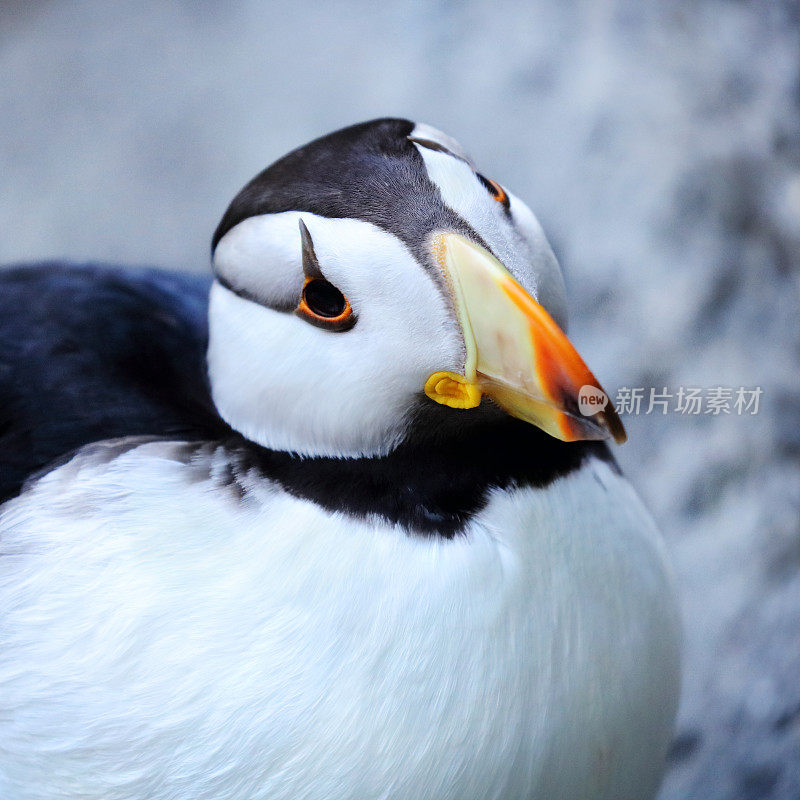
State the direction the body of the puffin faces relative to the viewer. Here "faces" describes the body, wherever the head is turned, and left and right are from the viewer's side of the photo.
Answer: facing the viewer and to the right of the viewer
